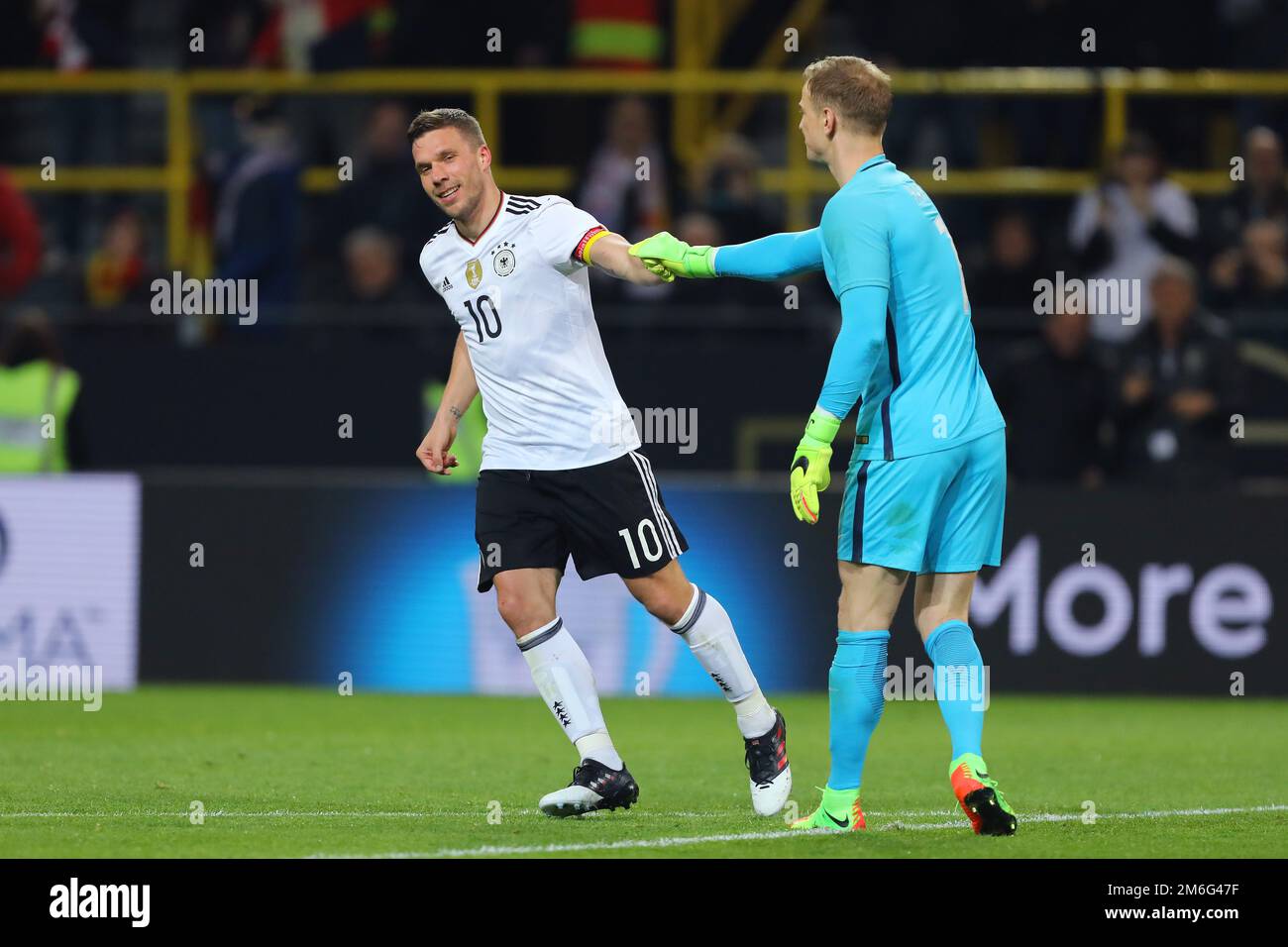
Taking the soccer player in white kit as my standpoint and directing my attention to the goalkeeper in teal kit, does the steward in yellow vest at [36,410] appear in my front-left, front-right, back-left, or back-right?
back-left

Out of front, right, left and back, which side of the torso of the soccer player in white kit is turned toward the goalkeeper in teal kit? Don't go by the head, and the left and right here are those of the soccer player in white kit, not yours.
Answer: left

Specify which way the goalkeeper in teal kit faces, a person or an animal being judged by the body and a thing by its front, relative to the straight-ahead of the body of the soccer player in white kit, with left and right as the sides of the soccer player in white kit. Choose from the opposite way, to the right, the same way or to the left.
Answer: to the right

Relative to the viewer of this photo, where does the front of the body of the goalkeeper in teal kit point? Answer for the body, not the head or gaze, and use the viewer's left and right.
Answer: facing away from the viewer and to the left of the viewer

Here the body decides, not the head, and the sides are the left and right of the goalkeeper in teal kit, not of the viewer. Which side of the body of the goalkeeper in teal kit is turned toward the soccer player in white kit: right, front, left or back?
front

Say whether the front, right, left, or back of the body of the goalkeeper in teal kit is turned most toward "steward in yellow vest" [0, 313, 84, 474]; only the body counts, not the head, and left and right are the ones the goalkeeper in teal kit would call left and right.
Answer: front

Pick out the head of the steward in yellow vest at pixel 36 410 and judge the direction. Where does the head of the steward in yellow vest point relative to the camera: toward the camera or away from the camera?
away from the camera

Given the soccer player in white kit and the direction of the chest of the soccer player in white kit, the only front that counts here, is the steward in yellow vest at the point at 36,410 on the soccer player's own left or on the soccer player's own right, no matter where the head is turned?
on the soccer player's own right

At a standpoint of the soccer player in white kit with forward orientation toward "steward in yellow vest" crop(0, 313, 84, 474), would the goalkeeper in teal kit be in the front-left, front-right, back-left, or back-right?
back-right

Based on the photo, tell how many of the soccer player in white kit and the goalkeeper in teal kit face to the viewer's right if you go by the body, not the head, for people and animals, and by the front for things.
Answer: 0
